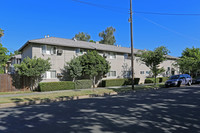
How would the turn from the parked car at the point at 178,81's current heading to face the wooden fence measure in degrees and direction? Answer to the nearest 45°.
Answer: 0° — it already faces it

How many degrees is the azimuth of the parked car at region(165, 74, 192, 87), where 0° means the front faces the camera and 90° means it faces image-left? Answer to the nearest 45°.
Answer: approximately 45°

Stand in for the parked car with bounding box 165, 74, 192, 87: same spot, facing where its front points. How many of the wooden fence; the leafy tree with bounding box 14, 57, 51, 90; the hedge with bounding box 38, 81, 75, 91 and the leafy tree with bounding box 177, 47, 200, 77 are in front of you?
3

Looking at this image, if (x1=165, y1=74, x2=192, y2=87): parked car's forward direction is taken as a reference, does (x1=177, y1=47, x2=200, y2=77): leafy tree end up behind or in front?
behind

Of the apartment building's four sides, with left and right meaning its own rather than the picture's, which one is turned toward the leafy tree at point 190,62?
left

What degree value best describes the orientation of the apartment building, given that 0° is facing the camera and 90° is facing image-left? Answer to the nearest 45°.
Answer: approximately 315°
